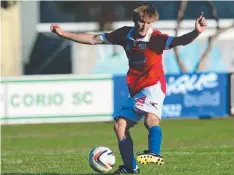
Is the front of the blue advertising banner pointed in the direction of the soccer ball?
yes

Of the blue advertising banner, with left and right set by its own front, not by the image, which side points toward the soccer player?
front

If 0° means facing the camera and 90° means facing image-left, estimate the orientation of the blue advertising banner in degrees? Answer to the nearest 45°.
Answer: approximately 0°
